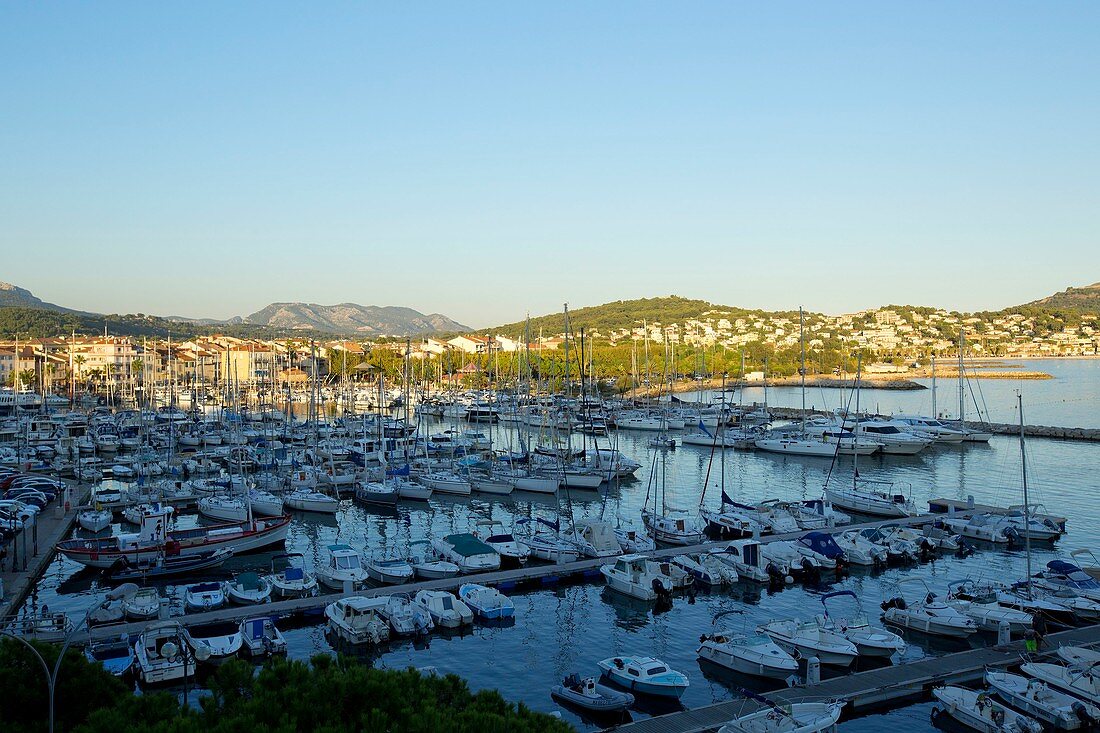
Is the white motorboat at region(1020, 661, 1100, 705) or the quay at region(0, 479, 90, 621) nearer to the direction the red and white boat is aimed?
the white motorboat

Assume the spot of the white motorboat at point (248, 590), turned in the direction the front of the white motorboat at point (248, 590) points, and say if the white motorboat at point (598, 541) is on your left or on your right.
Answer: on your left
